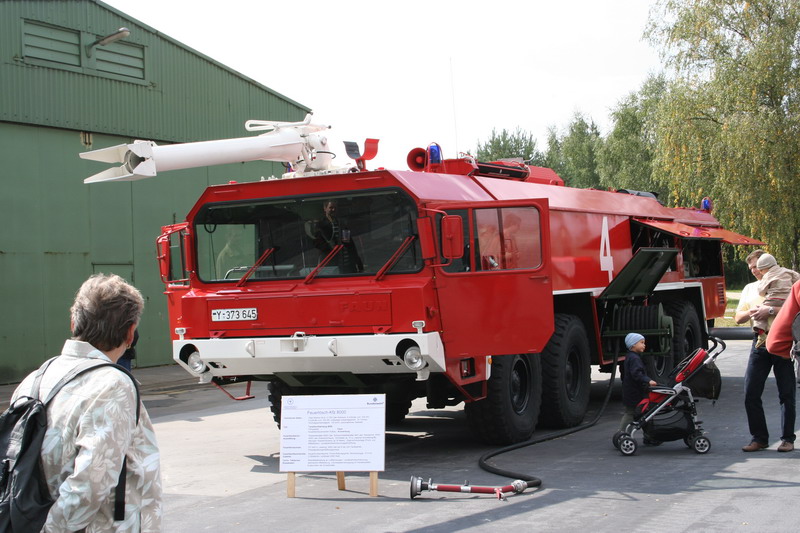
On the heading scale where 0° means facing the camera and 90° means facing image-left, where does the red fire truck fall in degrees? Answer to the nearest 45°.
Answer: approximately 45°

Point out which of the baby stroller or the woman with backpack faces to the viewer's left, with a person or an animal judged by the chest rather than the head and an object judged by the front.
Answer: the baby stroller

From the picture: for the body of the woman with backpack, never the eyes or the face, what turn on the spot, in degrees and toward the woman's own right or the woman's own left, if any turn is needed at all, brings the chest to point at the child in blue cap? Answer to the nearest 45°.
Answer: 0° — they already face them

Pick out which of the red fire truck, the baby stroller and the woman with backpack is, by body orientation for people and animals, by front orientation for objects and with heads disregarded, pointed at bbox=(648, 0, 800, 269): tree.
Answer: the woman with backpack

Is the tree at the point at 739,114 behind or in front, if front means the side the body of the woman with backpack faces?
in front

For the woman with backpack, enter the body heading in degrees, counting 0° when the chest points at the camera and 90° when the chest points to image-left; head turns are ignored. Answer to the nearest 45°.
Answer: approximately 225°

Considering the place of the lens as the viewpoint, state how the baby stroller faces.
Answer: facing to the left of the viewer

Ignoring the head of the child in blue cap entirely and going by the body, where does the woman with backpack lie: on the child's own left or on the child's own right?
on the child's own right

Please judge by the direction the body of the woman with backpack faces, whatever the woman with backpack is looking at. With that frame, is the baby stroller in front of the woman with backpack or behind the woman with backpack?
in front
